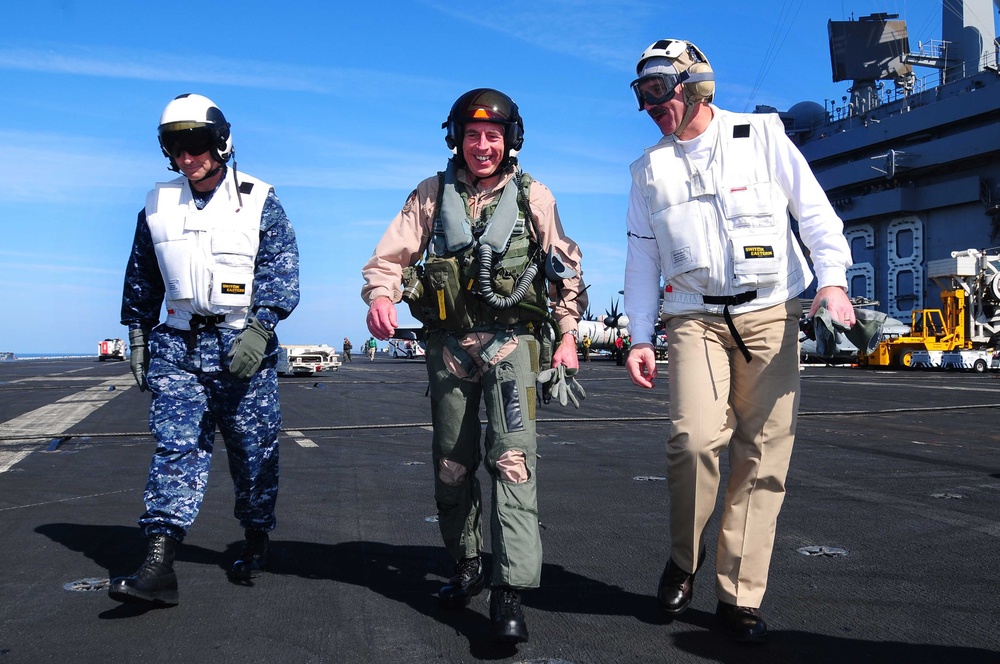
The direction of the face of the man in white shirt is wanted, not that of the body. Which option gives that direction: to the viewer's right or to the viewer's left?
to the viewer's left

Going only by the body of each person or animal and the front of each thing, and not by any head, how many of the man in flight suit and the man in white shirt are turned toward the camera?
2

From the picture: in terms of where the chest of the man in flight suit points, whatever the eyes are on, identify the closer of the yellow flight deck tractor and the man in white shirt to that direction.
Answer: the man in white shirt

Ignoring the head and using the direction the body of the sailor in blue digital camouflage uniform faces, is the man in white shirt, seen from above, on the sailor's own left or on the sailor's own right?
on the sailor's own left

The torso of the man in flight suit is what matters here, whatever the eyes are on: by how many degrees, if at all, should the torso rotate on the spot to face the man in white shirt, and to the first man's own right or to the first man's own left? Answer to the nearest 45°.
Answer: approximately 90° to the first man's own left

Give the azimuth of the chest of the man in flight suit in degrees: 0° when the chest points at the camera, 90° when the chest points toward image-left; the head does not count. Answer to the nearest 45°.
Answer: approximately 0°

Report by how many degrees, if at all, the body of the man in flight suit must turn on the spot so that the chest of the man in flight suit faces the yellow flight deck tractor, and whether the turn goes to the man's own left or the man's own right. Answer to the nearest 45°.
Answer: approximately 135° to the man's own left

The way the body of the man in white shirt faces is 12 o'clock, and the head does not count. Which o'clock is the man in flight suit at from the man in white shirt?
The man in flight suit is roughly at 3 o'clock from the man in white shirt.

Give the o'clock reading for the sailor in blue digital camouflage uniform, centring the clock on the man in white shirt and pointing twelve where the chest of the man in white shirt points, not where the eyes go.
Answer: The sailor in blue digital camouflage uniform is roughly at 3 o'clock from the man in white shirt.

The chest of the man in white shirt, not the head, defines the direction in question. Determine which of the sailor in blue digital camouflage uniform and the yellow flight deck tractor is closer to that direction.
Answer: the sailor in blue digital camouflage uniform
